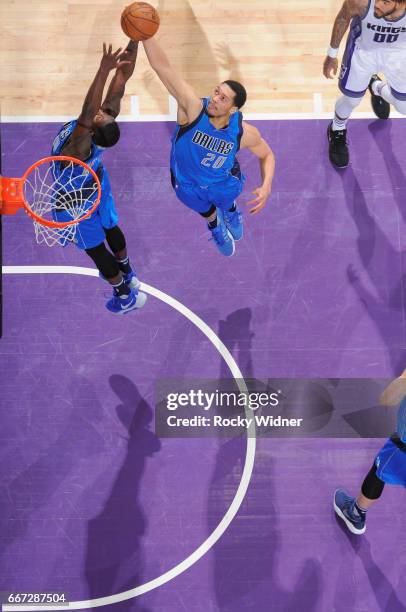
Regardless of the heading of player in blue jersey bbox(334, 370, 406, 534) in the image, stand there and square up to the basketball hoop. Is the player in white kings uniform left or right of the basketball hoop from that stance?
right

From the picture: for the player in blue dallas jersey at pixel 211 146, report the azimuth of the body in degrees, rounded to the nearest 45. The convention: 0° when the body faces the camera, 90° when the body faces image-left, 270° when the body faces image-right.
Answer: approximately 0°

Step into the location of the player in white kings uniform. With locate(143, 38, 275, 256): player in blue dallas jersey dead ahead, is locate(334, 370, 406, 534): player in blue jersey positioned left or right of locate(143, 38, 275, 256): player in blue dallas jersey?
left

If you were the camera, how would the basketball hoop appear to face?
facing to the right of the viewer
